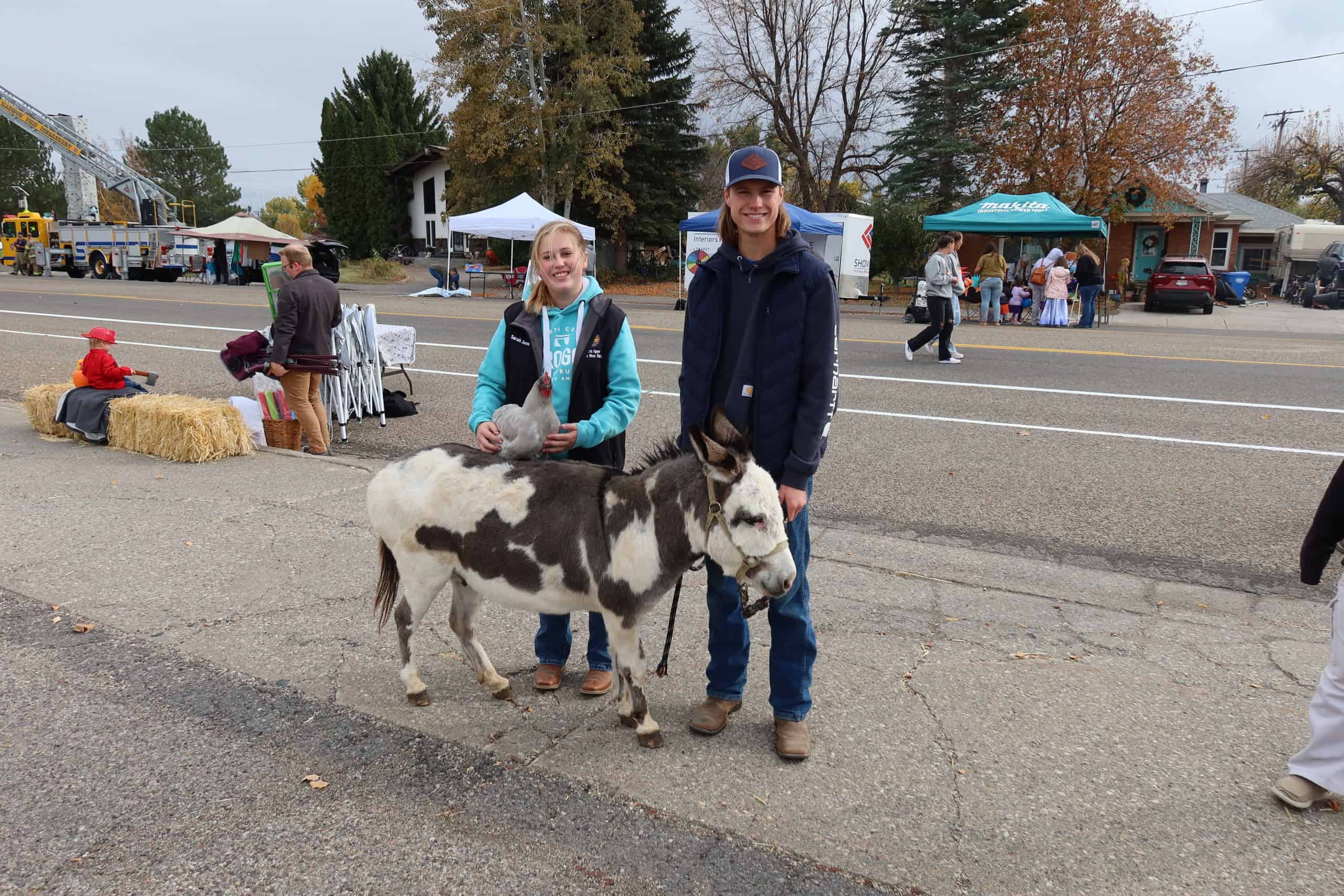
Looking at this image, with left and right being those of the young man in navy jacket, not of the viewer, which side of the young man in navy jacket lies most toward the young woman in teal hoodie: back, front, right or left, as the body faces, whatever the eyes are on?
right

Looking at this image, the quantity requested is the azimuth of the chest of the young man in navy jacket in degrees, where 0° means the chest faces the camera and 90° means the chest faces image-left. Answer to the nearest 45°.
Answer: approximately 0°

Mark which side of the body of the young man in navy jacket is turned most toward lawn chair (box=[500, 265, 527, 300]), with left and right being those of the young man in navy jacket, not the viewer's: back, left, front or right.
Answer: back

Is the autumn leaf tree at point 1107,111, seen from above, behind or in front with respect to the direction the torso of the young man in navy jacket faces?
behind

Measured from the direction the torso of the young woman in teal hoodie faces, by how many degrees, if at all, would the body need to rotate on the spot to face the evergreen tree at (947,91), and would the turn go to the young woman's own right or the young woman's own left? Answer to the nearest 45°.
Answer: approximately 135° to the young woman's own left
